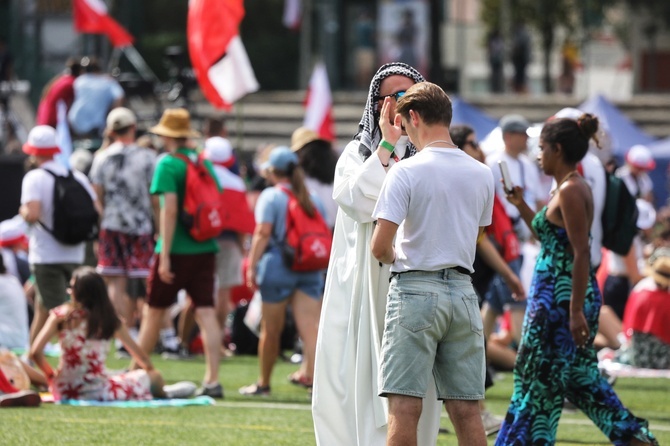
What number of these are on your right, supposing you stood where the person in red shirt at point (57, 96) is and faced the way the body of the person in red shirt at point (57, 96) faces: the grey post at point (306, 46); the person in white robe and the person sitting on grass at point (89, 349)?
2

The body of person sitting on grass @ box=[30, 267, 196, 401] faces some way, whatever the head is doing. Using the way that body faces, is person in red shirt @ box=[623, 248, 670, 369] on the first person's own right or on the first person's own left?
on the first person's own right

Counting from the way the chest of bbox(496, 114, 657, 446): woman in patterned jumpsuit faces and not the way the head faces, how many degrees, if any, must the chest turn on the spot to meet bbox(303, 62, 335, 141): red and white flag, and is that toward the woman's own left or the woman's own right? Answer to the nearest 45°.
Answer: approximately 90° to the woman's own right

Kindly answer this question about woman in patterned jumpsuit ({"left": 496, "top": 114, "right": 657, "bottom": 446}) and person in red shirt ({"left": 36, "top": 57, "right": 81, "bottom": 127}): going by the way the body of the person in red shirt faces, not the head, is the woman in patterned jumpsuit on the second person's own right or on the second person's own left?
on the second person's own right

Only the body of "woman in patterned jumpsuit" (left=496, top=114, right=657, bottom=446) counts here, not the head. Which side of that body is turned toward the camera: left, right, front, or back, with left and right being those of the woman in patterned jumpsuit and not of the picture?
left

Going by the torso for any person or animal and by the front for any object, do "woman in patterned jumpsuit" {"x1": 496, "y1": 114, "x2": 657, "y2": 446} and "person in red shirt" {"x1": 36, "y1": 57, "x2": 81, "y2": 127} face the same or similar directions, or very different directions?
very different directions

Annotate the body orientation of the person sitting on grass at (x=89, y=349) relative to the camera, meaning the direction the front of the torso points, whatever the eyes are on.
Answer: away from the camera
